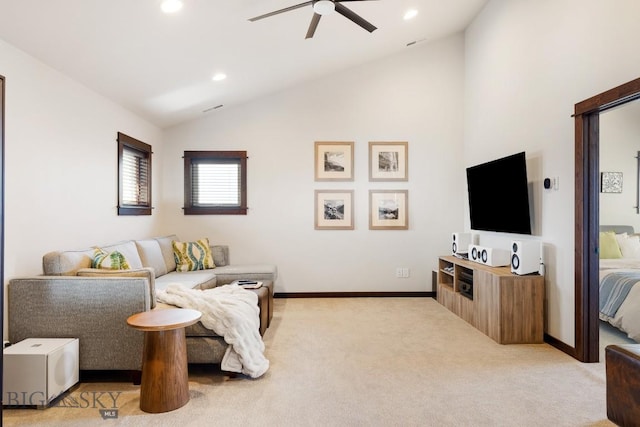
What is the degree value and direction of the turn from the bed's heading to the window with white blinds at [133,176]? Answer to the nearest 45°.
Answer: approximately 90° to its right

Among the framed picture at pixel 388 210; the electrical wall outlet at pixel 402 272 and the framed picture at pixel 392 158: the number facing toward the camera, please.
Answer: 3

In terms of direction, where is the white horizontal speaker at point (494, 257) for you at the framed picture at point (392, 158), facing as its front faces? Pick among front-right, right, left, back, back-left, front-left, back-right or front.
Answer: front-left

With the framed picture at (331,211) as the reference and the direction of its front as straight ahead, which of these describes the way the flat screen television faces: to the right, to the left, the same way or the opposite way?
to the right

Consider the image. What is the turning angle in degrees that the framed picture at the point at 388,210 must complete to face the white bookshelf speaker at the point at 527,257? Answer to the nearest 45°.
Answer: approximately 45° to its left

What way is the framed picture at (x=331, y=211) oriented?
toward the camera

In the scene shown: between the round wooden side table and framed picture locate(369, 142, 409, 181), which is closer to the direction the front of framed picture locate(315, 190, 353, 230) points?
the round wooden side table

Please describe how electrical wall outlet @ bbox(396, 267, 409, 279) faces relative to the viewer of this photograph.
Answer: facing the viewer

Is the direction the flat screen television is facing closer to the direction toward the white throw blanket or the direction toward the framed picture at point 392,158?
the white throw blanket

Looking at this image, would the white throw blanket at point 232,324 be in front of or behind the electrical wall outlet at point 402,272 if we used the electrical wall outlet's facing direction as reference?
in front

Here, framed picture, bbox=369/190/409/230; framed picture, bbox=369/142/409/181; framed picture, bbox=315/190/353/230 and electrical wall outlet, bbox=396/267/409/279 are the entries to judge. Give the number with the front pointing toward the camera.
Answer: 4

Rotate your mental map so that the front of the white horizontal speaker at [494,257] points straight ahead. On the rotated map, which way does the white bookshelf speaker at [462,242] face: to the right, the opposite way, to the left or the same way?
the same way

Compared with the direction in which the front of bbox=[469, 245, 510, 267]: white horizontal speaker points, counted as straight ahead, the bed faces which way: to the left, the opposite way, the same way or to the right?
to the left

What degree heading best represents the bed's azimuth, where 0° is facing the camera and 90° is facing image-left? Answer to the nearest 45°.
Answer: approximately 315°

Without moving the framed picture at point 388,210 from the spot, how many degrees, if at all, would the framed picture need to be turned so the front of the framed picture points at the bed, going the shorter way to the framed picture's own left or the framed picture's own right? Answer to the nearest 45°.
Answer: approximately 45° to the framed picture's own left

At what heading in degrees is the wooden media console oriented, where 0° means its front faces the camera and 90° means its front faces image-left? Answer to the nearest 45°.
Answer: approximately 45°
